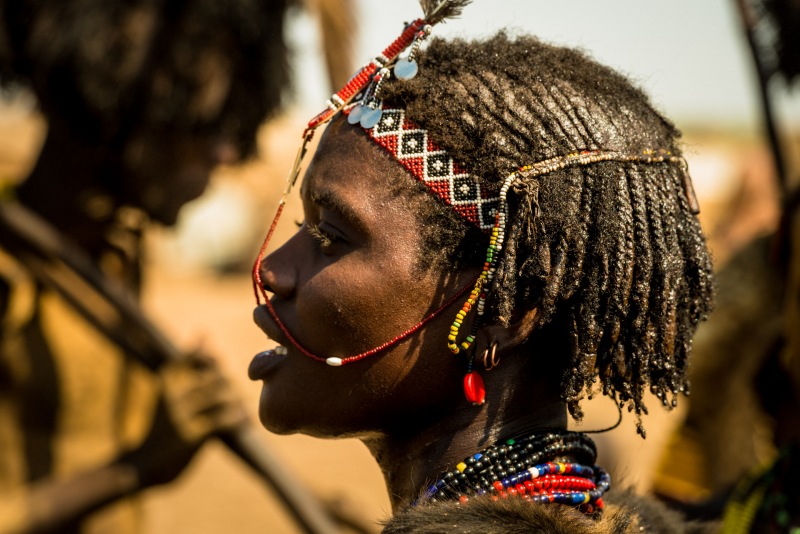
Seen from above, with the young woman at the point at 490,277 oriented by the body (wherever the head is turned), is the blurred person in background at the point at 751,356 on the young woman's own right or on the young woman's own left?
on the young woman's own right

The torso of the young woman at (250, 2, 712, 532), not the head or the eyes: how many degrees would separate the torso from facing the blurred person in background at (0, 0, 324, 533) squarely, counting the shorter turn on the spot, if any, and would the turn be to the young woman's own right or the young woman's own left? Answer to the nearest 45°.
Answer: approximately 45° to the young woman's own right

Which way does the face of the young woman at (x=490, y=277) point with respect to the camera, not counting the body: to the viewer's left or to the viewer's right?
to the viewer's left

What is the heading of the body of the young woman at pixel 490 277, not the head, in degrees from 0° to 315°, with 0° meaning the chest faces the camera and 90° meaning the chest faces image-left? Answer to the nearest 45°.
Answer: approximately 90°
